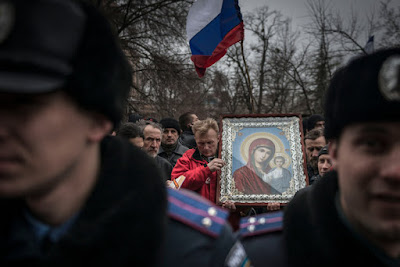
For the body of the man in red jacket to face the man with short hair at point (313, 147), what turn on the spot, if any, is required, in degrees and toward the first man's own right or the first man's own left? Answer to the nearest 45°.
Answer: approximately 45° to the first man's own left

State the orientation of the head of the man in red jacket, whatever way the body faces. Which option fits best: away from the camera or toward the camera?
toward the camera

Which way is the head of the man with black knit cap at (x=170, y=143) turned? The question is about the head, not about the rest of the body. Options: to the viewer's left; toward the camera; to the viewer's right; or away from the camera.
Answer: toward the camera

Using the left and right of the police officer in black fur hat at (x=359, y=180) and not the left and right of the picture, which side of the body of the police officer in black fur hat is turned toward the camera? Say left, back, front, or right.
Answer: front

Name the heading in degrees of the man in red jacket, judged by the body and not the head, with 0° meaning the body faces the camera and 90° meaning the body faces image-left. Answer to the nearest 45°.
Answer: approximately 315°

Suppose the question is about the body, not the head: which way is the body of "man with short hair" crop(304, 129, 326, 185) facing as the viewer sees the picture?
toward the camera

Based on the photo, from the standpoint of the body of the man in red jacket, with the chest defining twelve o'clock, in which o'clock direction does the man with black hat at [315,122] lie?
The man with black hat is roughly at 9 o'clock from the man in red jacket.
